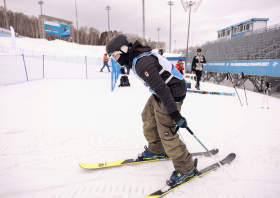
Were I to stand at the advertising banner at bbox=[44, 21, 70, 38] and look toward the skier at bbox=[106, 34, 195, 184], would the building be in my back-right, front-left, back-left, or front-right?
front-left

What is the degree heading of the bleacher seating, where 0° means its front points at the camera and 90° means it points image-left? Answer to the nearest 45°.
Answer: approximately 45°

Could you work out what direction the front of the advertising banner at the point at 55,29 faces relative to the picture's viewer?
facing the viewer and to the right of the viewer

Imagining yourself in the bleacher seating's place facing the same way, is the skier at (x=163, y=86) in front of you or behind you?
in front

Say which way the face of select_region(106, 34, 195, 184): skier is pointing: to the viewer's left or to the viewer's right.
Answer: to the viewer's left

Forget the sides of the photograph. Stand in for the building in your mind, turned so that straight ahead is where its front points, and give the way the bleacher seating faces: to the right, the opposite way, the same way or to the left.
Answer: the same way

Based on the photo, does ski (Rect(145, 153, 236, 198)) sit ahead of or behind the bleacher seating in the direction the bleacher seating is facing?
ahead

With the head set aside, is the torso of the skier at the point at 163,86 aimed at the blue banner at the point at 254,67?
no

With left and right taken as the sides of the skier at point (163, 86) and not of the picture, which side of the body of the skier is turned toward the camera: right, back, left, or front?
left

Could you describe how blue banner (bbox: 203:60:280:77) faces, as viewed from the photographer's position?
facing the viewer and to the left of the viewer
